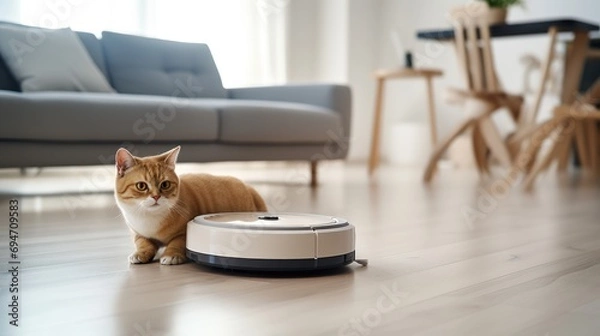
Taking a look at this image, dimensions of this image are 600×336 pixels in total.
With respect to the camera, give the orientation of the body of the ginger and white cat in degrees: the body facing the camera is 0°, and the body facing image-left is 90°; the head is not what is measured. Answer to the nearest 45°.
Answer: approximately 45°

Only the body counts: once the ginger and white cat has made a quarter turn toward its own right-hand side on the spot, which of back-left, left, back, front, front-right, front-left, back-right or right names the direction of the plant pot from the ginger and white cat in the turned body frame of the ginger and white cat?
right
